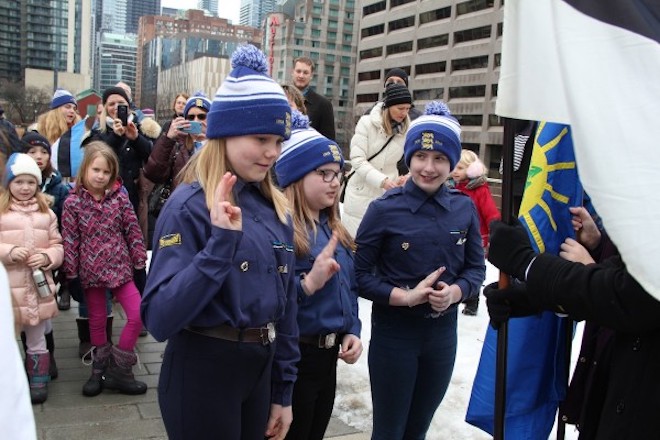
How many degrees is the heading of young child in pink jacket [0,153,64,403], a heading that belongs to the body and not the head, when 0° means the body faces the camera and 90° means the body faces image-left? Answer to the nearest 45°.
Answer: approximately 0°

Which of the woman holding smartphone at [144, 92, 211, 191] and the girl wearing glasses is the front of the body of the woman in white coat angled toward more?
the girl wearing glasses
